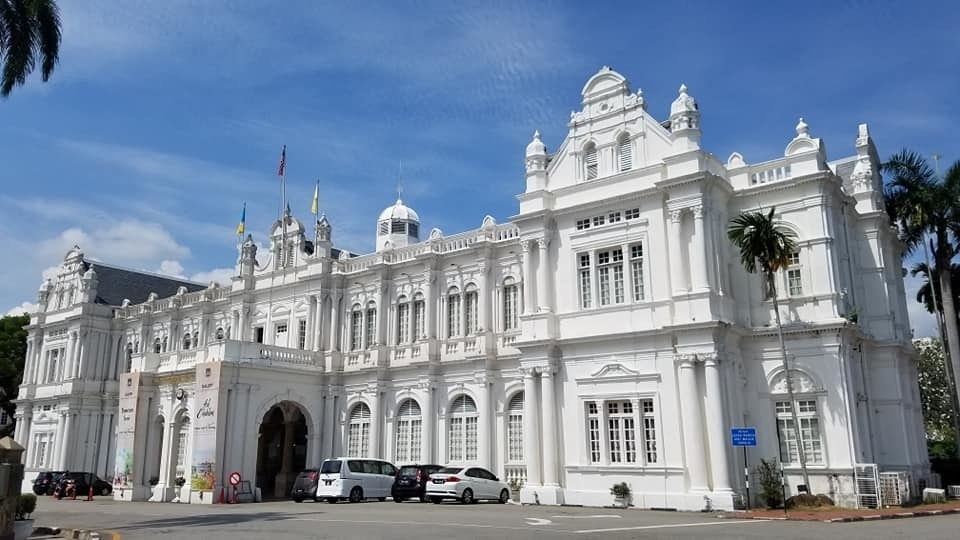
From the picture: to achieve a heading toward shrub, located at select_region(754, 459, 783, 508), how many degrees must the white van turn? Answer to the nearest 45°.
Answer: approximately 90° to its right

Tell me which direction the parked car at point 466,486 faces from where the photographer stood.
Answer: facing away from the viewer and to the right of the viewer

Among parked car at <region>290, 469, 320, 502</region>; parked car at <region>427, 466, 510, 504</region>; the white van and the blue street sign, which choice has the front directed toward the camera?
the blue street sign

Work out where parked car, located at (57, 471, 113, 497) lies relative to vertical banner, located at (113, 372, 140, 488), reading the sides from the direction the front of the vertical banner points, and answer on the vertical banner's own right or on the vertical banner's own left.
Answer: on the vertical banner's own right

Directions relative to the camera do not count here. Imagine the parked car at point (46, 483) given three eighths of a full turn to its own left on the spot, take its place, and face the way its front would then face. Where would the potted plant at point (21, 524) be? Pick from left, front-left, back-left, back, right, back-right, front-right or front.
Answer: left

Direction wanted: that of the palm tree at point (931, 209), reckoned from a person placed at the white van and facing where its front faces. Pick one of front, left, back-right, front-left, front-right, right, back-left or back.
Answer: front-right

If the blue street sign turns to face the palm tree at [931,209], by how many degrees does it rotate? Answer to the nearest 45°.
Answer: approximately 135° to its left

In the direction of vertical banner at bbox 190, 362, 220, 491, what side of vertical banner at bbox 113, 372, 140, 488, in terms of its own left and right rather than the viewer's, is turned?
left

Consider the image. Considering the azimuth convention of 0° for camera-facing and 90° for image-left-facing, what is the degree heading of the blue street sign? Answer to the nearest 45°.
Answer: approximately 0°

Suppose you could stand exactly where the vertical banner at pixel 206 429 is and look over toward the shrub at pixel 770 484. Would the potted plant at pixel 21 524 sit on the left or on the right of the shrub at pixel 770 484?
right

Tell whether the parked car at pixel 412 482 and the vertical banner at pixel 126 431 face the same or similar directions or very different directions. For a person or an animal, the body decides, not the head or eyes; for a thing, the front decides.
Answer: very different directions

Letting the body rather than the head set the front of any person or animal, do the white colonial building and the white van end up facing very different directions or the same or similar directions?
very different directions

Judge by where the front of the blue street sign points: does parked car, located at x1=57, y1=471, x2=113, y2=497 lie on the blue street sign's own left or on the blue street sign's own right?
on the blue street sign's own right
